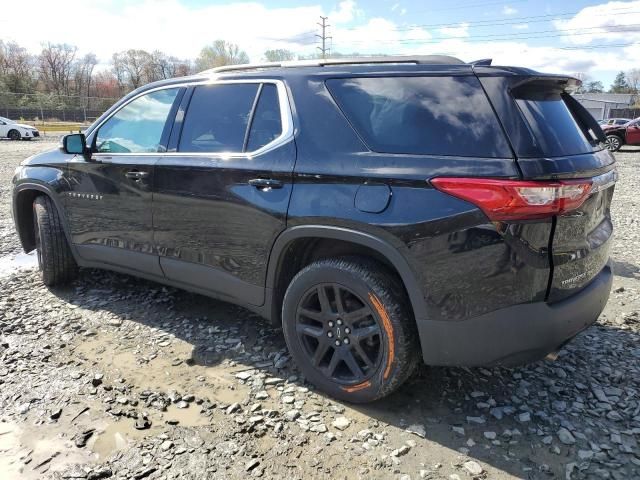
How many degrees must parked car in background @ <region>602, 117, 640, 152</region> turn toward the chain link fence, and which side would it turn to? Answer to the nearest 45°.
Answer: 0° — it already faces it

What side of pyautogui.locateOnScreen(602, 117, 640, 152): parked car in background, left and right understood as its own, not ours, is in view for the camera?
left

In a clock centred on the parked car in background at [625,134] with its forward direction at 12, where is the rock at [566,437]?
The rock is roughly at 9 o'clock from the parked car in background.

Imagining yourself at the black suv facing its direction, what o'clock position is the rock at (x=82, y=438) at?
The rock is roughly at 10 o'clock from the black suv.

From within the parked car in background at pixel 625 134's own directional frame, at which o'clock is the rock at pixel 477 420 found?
The rock is roughly at 9 o'clock from the parked car in background.

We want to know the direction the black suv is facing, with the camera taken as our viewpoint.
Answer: facing away from the viewer and to the left of the viewer
